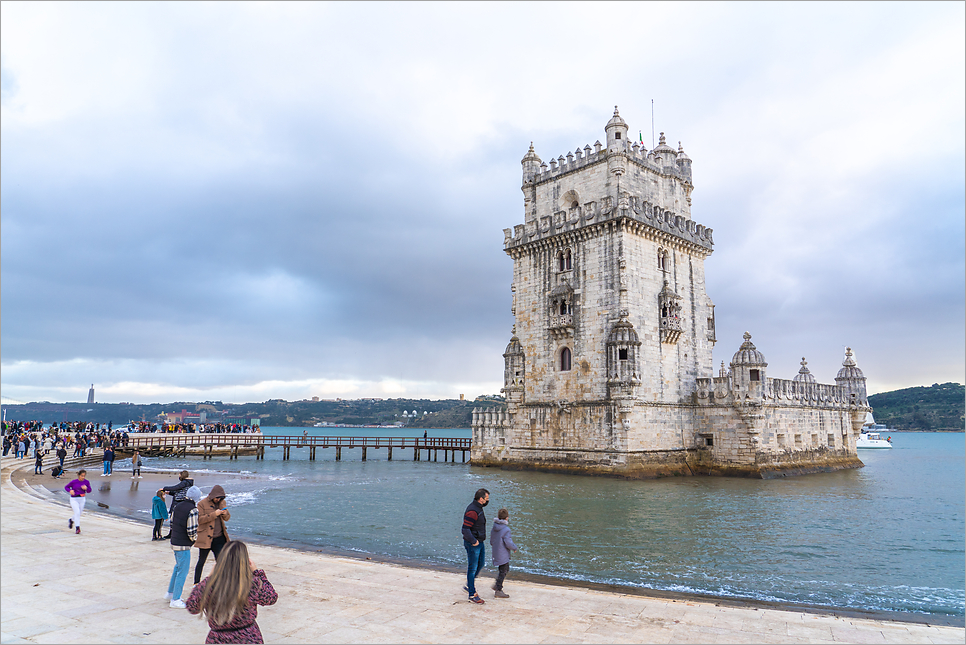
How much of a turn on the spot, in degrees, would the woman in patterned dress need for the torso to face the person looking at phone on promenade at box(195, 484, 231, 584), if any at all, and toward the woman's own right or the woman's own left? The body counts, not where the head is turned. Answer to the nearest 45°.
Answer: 0° — they already face them

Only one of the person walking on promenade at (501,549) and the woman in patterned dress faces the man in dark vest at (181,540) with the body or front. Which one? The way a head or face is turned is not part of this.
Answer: the woman in patterned dress

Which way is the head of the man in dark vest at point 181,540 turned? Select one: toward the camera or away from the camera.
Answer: away from the camera

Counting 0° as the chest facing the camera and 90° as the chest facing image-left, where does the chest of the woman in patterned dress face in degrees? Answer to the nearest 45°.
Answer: approximately 180°

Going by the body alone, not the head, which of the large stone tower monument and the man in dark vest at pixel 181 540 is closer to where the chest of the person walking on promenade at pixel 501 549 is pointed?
the large stone tower monument

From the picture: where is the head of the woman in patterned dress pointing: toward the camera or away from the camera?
away from the camera

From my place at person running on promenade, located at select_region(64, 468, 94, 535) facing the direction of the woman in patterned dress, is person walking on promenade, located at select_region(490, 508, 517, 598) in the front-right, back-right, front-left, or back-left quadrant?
front-left

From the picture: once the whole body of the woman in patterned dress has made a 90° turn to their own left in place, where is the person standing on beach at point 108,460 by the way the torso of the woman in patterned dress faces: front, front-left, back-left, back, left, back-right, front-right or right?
right

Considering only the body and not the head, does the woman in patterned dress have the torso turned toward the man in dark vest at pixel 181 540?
yes

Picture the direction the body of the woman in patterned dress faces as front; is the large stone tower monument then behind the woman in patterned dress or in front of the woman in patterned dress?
in front

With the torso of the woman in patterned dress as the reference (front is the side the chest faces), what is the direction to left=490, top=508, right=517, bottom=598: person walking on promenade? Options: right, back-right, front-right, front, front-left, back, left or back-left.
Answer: front-right
